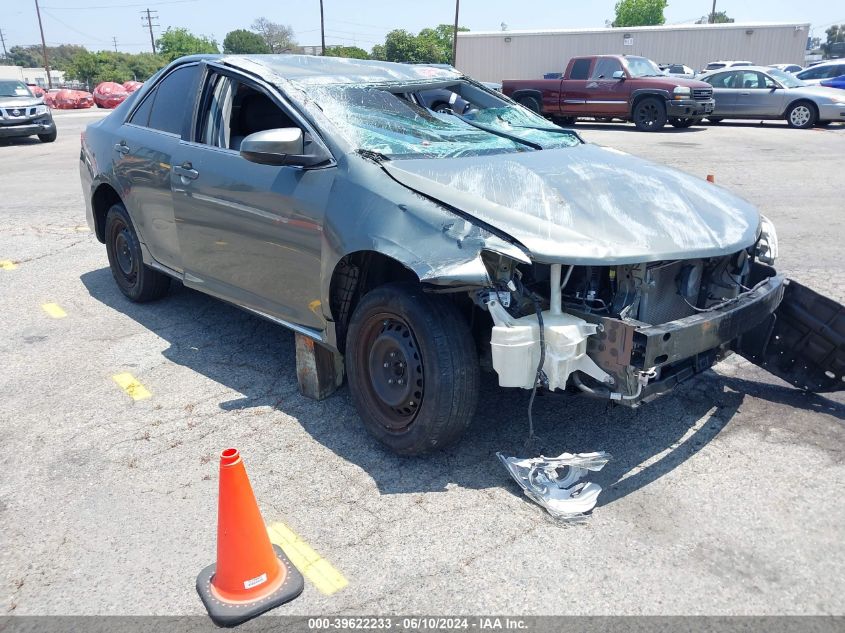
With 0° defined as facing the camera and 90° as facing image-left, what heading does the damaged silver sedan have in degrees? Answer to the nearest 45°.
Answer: approximately 315°

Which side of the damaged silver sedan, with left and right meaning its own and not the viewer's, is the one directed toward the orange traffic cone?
right

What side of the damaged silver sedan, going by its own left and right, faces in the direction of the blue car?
left

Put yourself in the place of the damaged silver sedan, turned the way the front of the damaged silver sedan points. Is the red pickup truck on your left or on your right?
on your left

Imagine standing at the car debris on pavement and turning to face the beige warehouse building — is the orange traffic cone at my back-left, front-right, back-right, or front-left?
back-left

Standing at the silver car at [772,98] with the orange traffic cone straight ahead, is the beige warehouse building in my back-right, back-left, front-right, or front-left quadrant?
back-right

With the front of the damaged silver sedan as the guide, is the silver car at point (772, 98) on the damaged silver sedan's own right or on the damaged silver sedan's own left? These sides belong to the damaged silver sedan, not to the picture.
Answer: on the damaged silver sedan's own left

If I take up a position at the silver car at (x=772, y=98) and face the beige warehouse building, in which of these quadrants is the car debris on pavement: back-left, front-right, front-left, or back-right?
back-left

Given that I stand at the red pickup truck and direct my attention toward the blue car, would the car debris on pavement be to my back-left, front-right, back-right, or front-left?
back-right

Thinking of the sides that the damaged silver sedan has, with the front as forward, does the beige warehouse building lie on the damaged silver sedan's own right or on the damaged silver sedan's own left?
on the damaged silver sedan's own left
